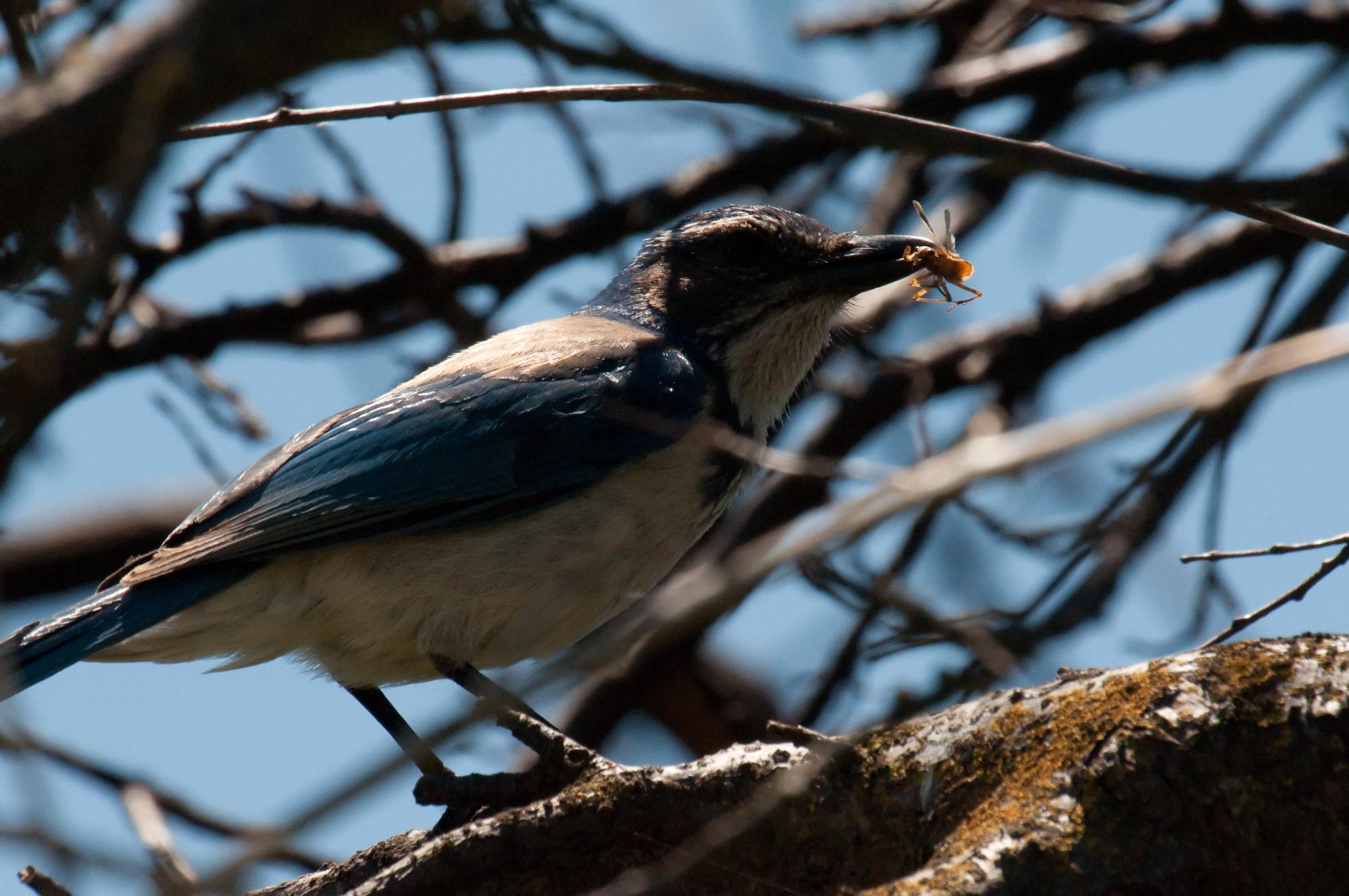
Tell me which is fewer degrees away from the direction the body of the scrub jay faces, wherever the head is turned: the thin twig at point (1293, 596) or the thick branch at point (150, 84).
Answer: the thin twig

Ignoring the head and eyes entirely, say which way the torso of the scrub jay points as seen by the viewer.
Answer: to the viewer's right

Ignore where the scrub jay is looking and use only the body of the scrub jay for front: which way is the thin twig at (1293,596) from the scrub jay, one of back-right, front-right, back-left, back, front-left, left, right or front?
front-right
